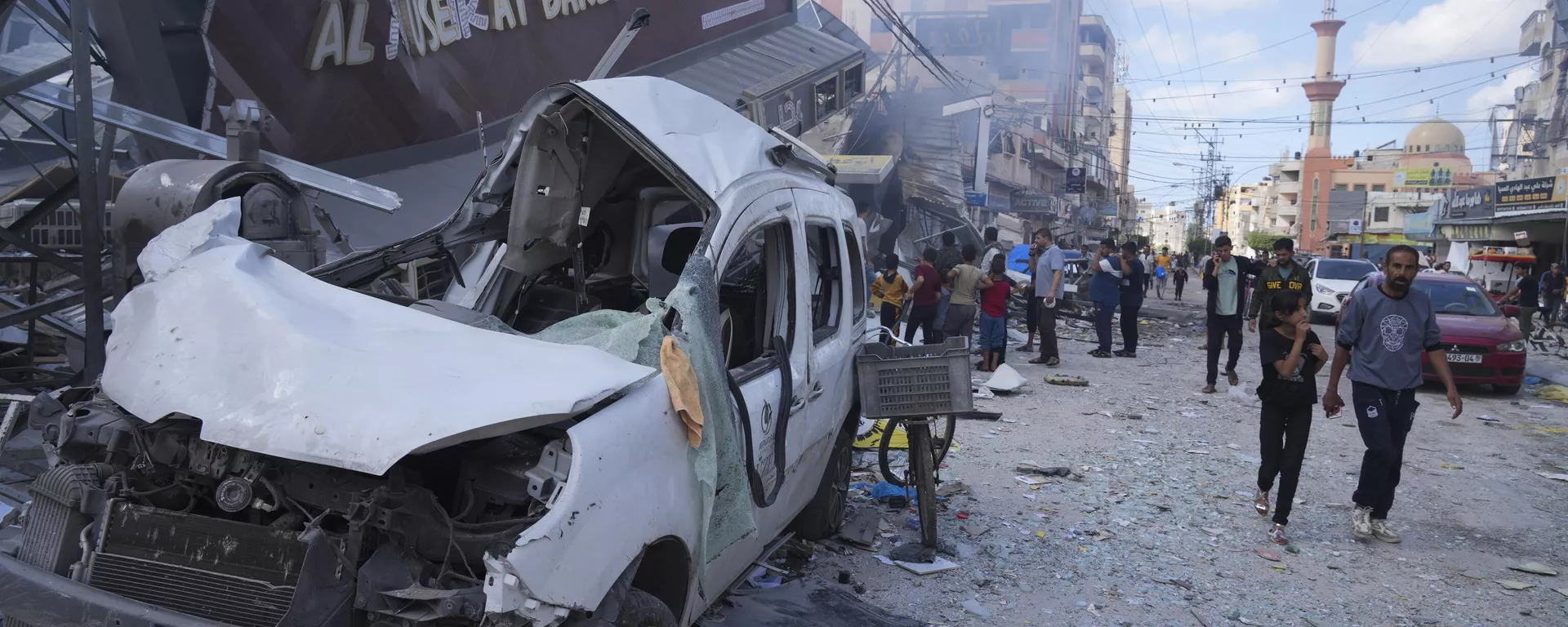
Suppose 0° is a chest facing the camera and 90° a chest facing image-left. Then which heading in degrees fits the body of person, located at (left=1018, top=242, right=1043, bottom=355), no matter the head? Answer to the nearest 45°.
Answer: approximately 90°

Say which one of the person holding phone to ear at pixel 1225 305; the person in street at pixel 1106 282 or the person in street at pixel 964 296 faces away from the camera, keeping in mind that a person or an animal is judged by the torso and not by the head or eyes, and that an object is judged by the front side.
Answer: the person in street at pixel 964 296

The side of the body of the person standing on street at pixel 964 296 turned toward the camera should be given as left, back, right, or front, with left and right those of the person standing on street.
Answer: back

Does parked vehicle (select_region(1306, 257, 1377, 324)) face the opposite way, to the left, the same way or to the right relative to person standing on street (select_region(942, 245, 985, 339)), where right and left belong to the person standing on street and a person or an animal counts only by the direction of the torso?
the opposite way

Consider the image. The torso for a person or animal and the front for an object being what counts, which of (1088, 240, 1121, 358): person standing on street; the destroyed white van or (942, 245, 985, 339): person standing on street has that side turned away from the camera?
(942, 245, 985, 339): person standing on street

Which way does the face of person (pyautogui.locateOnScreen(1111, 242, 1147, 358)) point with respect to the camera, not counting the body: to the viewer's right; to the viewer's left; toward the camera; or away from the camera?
to the viewer's left

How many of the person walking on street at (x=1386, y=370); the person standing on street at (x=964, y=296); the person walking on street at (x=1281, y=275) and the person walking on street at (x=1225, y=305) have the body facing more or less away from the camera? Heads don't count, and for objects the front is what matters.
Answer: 1

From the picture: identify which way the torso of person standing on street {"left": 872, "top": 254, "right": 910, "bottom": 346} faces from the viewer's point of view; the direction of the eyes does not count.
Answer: away from the camera

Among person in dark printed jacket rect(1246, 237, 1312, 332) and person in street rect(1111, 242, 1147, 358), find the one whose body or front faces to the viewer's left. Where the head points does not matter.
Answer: person in street rect(1111, 242, 1147, 358)

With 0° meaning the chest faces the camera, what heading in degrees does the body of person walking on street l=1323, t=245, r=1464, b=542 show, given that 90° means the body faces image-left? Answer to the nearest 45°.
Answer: approximately 0°

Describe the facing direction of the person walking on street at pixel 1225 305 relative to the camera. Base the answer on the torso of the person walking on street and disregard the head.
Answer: toward the camera

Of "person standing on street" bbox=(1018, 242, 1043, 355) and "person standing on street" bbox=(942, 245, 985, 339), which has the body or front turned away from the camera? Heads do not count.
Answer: "person standing on street" bbox=(942, 245, 985, 339)

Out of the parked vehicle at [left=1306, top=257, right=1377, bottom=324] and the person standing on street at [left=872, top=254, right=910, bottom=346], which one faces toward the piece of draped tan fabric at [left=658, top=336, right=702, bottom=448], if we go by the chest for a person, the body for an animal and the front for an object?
the parked vehicle

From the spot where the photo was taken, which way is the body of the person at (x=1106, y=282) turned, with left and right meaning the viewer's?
facing to the left of the viewer

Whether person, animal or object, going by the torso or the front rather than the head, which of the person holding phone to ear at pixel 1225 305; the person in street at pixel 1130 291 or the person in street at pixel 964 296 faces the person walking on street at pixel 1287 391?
the person holding phone to ear at pixel 1225 305

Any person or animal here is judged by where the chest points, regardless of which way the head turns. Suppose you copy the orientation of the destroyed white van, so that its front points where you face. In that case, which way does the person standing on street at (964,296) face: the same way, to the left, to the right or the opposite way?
the opposite way
